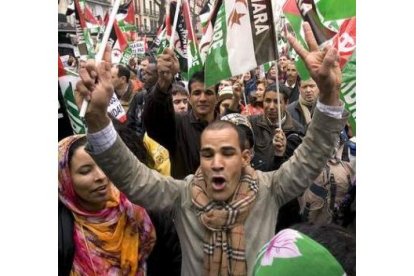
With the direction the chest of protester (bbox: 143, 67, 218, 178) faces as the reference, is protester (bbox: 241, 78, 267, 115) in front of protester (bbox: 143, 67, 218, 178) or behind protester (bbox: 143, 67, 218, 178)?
behind

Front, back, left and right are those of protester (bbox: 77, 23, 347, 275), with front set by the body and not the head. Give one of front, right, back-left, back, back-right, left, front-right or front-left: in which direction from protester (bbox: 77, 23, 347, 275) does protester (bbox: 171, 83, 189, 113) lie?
back

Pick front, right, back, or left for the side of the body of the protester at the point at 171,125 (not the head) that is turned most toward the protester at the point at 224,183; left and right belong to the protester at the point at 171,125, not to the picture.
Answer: front

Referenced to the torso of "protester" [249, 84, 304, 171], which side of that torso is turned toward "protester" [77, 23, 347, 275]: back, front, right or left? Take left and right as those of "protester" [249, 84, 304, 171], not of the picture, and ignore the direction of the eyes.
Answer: front

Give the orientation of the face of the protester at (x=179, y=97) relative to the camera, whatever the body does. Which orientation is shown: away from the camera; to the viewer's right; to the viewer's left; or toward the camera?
toward the camera

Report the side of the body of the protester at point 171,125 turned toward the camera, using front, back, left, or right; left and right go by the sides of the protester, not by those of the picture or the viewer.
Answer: front

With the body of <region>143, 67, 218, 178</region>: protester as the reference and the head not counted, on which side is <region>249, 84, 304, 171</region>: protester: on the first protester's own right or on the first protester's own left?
on the first protester's own left

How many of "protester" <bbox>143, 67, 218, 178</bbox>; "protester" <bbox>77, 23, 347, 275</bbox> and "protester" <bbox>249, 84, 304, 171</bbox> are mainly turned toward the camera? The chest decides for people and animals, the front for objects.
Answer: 3

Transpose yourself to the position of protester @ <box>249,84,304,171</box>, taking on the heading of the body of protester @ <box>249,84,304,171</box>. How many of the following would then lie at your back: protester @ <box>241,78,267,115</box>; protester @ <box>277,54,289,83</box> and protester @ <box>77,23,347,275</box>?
2

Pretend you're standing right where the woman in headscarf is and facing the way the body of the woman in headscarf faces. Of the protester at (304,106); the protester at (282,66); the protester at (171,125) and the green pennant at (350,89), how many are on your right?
0

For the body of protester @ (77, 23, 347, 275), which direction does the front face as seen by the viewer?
toward the camera

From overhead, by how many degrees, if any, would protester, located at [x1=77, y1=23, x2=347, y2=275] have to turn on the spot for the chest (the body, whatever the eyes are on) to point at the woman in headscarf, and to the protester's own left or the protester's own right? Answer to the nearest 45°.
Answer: approximately 90° to the protester's own right

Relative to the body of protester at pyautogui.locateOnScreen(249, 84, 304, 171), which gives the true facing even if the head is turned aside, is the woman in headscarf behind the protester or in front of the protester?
in front

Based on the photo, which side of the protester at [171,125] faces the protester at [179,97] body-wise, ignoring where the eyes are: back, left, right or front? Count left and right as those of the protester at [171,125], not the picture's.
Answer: back

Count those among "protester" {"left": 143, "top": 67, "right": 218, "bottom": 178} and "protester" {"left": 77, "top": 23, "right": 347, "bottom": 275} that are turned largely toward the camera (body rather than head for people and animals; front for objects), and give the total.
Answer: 2

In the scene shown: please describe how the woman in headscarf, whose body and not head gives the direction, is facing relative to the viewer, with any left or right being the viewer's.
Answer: facing the viewer and to the right of the viewer

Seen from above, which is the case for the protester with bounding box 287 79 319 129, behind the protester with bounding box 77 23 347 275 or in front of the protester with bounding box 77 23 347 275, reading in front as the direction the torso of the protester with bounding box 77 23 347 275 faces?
behind
